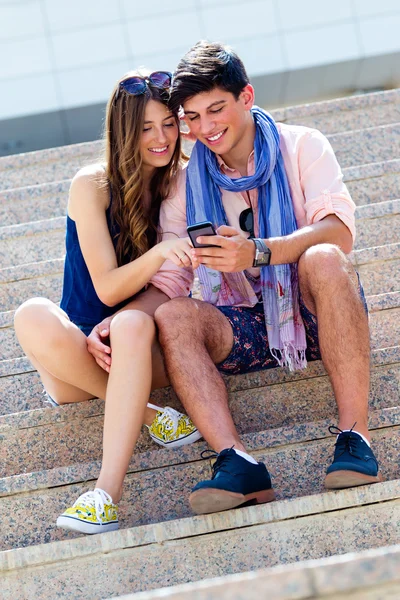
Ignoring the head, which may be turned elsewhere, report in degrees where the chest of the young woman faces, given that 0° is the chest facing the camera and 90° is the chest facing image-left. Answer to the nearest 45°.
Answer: approximately 315°

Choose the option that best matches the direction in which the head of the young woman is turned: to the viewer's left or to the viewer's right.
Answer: to the viewer's right

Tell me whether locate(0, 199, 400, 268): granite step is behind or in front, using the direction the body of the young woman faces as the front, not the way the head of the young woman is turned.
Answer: behind

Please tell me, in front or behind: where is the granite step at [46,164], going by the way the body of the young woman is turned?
behind
